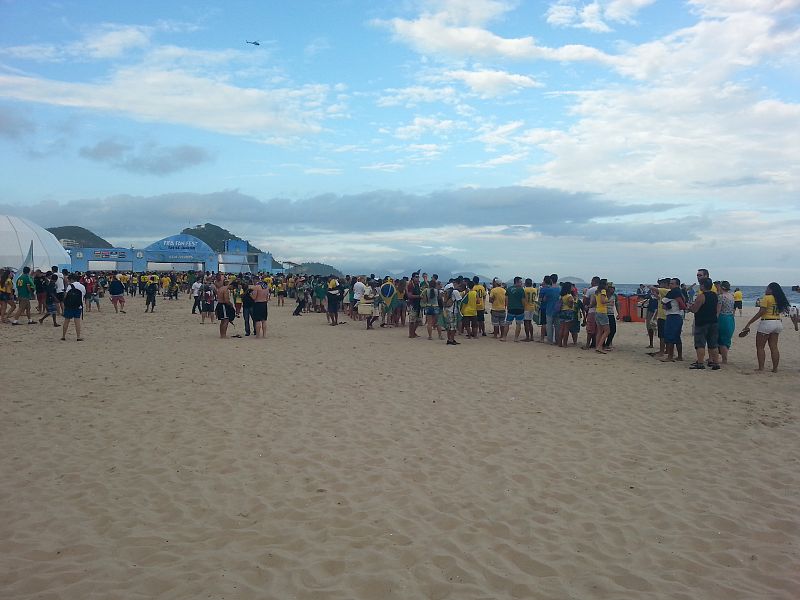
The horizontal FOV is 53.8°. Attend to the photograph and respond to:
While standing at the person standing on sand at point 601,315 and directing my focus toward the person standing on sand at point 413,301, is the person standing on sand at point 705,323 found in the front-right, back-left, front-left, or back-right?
back-left

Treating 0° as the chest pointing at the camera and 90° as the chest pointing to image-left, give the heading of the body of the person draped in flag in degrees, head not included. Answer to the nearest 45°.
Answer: approximately 180°

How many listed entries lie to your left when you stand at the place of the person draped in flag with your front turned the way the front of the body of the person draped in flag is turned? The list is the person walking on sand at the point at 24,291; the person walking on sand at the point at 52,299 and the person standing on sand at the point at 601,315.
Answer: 2

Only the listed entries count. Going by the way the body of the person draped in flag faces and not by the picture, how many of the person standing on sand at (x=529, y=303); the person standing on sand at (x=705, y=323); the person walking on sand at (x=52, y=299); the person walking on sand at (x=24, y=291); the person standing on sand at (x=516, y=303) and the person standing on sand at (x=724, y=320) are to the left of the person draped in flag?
2

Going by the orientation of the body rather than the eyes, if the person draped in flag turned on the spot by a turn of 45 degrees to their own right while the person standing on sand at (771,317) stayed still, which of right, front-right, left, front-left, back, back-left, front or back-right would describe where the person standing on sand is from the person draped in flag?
right

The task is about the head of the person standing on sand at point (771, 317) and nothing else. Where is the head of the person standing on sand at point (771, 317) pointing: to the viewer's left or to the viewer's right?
to the viewer's left

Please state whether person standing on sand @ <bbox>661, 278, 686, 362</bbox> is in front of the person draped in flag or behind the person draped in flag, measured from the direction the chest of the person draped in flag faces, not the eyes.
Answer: behind

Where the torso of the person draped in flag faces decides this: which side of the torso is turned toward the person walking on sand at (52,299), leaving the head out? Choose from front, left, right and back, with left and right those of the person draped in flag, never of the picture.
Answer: left

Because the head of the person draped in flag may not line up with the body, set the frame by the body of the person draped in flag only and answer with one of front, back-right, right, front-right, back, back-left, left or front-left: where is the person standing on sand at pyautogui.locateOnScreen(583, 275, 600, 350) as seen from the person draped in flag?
back-right

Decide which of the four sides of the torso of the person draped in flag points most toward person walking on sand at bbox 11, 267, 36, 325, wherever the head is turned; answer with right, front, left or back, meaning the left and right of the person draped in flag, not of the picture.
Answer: left

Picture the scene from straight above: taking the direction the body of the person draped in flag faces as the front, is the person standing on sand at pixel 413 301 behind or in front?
behind

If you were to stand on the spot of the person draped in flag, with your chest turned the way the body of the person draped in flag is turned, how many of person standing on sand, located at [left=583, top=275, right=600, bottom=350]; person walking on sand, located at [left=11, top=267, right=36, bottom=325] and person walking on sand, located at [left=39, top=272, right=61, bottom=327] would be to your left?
2

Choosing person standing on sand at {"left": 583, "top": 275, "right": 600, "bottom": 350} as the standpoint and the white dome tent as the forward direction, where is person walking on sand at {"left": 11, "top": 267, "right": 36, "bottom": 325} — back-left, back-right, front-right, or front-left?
front-left

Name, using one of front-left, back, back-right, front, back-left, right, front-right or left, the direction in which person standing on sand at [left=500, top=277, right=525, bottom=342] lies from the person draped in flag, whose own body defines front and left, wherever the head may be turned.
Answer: back-right

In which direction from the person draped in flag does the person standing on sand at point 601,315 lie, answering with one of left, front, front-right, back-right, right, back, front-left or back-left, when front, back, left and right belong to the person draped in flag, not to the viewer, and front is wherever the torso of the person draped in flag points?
back-right
